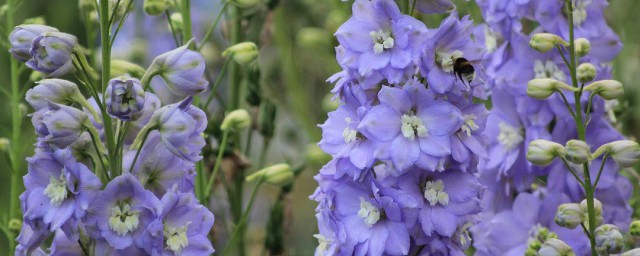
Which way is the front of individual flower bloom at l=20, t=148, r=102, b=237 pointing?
toward the camera

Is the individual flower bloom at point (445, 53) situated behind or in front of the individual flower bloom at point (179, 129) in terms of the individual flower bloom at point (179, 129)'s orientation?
in front

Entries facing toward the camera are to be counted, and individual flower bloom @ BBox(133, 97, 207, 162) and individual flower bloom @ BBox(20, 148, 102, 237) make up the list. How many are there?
1

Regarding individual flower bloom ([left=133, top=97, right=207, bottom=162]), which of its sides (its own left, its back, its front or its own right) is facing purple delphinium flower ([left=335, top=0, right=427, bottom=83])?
front

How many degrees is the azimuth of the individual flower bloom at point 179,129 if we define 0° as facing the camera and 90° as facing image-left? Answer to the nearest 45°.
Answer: approximately 270°

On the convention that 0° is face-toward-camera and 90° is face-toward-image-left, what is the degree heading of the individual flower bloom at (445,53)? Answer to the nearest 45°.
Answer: approximately 315°
